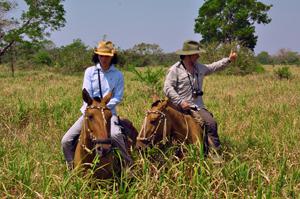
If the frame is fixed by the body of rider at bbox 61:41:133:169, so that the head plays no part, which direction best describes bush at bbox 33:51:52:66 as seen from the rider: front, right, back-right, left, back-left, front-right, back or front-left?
back

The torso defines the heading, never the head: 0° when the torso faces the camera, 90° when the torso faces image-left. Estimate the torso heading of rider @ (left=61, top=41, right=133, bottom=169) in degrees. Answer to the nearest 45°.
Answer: approximately 0°

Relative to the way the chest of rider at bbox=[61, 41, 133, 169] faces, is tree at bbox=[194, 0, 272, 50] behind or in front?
behind

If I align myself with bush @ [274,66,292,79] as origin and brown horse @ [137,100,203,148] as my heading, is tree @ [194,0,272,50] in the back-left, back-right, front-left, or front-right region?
back-right

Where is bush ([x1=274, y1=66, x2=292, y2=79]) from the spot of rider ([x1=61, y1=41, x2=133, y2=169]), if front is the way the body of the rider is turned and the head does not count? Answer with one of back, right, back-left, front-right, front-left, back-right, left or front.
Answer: back-left
